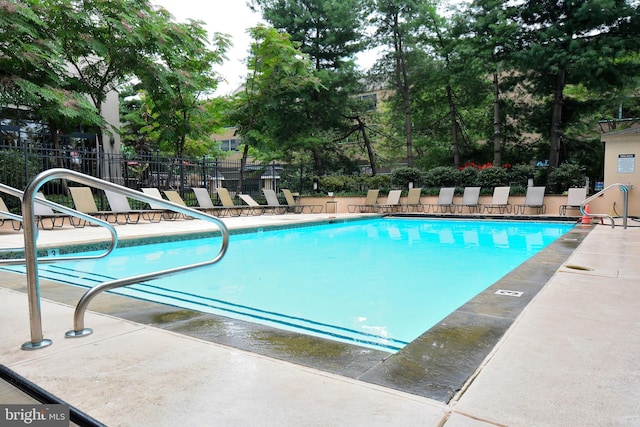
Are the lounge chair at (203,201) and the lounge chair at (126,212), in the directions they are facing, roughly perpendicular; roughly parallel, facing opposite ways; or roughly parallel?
roughly parallel

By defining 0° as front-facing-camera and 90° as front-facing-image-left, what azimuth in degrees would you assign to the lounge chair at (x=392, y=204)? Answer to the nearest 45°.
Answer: approximately 45°

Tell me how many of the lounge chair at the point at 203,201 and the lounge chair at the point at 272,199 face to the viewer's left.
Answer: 0

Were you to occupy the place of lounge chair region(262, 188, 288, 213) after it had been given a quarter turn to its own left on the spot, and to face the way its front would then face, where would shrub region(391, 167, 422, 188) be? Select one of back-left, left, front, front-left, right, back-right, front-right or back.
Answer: front-right

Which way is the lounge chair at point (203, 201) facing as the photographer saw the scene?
facing the viewer and to the right of the viewer

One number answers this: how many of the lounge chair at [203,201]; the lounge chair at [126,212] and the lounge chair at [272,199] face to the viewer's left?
0

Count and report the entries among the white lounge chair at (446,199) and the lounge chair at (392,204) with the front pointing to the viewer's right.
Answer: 0

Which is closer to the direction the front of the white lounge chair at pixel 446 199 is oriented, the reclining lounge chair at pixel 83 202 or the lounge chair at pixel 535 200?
the reclining lounge chair

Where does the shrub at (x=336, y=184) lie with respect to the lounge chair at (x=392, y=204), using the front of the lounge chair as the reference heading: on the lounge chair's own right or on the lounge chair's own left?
on the lounge chair's own right

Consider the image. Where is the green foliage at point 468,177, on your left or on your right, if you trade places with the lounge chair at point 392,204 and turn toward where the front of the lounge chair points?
on your left

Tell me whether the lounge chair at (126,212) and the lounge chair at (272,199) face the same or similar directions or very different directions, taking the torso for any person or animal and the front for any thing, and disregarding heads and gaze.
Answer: same or similar directions

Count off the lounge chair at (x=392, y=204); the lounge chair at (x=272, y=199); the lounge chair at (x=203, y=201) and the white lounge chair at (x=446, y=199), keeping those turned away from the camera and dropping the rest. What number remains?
0
